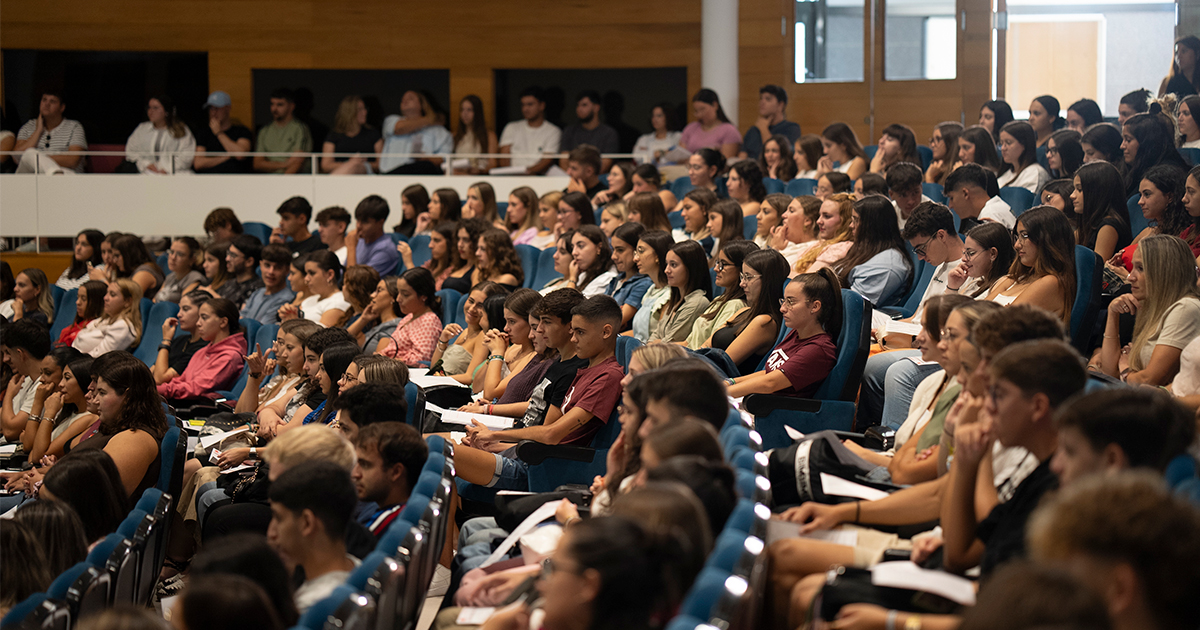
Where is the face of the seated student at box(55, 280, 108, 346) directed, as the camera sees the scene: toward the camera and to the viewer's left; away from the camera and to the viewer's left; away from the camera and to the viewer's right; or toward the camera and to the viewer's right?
toward the camera and to the viewer's left

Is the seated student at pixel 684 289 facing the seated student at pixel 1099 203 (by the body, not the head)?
no

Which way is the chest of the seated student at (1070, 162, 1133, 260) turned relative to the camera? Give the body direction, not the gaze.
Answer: to the viewer's left

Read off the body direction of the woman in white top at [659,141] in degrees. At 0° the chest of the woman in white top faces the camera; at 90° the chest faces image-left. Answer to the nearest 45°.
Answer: approximately 45°

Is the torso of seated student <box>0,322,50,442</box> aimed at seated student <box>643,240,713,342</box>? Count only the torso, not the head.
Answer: no

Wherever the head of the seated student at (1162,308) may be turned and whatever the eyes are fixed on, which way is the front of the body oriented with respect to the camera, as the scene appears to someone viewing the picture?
to the viewer's left

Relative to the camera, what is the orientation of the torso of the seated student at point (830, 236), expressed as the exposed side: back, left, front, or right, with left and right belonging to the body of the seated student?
left

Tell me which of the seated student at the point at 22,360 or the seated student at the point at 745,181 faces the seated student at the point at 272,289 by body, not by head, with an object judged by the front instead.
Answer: the seated student at the point at 745,181

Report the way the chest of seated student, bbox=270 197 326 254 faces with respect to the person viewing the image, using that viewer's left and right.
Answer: facing to the left of the viewer

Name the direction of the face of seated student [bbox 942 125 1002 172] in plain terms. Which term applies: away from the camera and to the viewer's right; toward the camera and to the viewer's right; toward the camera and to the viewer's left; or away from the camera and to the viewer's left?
toward the camera and to the viewer's left

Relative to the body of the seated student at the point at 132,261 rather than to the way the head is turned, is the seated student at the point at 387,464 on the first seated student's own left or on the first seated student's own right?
on the first seated student's own left

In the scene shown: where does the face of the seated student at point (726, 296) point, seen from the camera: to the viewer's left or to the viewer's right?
to the viewer's left

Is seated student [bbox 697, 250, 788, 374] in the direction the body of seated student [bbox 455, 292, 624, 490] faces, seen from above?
no
